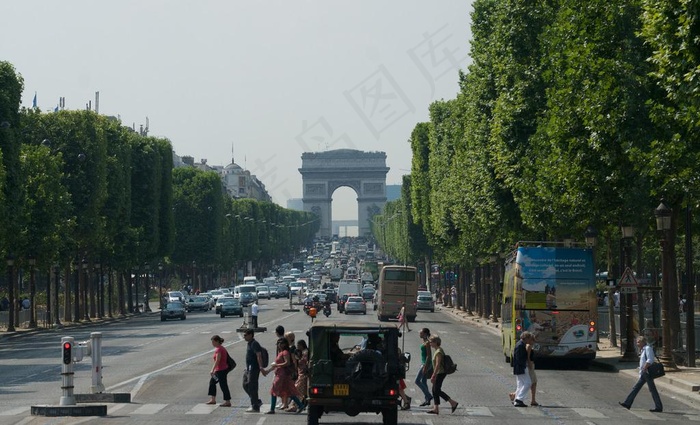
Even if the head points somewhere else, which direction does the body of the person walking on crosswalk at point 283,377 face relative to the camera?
to the viewer's left

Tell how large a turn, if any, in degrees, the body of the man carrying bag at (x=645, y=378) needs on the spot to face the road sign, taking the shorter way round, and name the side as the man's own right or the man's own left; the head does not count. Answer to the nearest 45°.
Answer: approximately 90° to the man's own right

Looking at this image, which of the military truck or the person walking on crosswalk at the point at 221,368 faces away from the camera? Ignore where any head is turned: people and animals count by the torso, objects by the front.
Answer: the military truck

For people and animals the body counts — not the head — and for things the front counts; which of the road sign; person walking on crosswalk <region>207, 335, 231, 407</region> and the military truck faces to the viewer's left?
the person walking on crosswalk

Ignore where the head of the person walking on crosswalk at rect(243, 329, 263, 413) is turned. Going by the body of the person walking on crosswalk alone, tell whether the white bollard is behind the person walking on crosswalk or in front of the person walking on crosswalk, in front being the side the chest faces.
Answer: in front

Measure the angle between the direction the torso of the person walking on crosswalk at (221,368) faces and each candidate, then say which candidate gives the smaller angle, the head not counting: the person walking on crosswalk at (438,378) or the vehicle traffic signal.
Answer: the vehicle traffic signal

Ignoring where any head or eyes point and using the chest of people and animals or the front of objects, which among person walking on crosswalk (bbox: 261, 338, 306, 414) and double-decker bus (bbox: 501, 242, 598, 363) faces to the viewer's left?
the person walking on crosswalk

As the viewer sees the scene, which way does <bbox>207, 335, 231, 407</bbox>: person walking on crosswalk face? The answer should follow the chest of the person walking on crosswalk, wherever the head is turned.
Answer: to the viewer's left

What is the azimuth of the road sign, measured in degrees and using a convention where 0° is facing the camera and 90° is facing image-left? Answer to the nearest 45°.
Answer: approximately 0°
